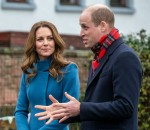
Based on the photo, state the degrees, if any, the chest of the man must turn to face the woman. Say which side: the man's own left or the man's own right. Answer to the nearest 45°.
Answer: approximately 45° to the man's own right

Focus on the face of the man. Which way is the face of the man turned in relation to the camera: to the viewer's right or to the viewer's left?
to the viewer's left

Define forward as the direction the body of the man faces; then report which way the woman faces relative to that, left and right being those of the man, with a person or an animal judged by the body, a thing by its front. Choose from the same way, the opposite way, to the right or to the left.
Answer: to the left

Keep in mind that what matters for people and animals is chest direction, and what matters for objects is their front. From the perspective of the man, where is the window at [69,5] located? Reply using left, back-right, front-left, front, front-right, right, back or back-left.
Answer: right

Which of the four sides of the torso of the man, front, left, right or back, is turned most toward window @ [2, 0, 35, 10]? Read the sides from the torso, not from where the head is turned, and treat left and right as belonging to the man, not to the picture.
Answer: right

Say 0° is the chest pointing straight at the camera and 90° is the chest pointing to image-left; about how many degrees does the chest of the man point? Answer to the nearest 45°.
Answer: approximately 90°

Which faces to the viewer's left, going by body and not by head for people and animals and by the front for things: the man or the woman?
the man

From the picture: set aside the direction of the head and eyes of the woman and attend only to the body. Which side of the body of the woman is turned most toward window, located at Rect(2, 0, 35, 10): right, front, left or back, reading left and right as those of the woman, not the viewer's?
back

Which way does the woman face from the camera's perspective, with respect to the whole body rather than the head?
toward the camera

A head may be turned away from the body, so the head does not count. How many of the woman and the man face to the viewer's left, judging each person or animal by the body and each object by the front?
1

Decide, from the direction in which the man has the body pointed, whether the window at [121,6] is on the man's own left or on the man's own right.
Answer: on the man's own right

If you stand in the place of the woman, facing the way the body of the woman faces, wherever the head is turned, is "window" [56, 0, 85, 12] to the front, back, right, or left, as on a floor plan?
back
